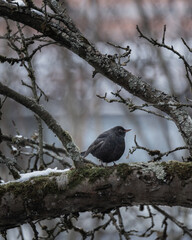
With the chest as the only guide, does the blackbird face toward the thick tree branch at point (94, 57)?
no

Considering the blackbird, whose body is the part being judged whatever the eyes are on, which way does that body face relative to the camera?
to the viewer's right
